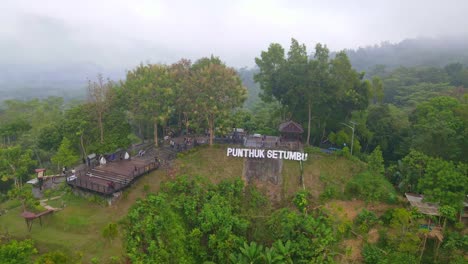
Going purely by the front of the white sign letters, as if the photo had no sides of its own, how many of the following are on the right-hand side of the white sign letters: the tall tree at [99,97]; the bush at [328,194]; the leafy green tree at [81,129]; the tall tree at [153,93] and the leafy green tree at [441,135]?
3

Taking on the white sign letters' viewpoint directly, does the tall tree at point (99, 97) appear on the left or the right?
on its right

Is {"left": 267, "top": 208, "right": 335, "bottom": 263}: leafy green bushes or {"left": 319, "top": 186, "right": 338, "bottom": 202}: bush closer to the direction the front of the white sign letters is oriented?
the leafy green bushes

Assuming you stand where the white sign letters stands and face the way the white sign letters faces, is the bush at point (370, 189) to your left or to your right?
on your left

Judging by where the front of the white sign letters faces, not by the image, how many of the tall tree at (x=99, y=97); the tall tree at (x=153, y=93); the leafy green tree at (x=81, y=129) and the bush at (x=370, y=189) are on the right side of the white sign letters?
3

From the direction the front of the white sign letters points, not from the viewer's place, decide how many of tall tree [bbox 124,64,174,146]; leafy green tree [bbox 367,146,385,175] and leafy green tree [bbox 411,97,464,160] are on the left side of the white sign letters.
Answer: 2

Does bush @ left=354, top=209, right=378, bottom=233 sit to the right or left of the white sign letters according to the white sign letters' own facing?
on its left

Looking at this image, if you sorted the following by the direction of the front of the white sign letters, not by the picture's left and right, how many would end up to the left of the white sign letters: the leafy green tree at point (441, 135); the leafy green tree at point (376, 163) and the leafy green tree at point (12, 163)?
2

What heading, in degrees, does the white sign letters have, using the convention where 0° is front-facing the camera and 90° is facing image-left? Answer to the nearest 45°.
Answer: approximately 0°

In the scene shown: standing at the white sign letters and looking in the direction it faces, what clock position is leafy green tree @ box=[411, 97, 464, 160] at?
The leafy green tree is roughly at 9 o'clock from the white sign letters.
